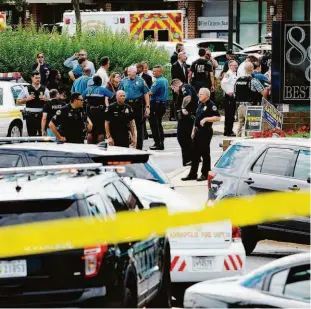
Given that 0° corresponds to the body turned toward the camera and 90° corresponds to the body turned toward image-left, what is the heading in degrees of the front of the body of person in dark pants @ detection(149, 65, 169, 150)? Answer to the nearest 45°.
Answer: approximately 90°

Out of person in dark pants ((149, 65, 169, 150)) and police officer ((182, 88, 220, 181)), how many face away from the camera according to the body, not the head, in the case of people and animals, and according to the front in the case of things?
0

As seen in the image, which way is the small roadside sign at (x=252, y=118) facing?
toward the camera

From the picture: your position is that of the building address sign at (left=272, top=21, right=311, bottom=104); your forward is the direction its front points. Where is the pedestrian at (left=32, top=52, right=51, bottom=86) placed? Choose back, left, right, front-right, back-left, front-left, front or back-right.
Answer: back-right

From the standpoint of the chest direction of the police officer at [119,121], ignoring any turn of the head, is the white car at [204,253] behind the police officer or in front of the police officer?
in front

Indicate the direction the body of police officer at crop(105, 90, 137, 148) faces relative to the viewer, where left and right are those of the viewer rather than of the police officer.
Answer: facing the viewer

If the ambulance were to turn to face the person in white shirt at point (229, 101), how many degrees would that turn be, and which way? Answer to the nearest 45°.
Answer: approximately 135° to its left

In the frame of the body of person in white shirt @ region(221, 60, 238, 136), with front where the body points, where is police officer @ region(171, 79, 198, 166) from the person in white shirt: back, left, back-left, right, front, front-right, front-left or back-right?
front-right

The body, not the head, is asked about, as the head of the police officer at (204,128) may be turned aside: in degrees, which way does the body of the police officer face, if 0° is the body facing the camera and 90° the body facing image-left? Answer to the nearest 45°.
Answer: approximately 45°

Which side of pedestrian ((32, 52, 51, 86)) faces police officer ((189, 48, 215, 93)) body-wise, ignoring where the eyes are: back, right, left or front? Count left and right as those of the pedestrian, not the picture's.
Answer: left

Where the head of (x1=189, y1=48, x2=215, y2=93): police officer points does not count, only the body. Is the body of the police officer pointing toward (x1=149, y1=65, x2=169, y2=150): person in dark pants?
no

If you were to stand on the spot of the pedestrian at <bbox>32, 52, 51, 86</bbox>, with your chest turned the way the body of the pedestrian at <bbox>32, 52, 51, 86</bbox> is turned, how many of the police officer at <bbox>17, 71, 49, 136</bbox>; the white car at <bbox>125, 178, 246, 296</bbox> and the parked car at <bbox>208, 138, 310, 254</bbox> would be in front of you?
3

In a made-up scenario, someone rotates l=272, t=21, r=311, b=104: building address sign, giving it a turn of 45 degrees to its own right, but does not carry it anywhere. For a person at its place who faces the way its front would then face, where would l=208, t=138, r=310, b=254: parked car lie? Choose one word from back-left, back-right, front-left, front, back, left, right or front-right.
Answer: front-left
